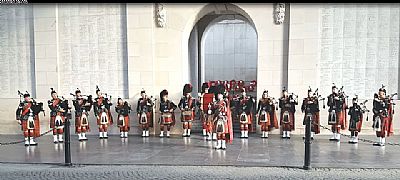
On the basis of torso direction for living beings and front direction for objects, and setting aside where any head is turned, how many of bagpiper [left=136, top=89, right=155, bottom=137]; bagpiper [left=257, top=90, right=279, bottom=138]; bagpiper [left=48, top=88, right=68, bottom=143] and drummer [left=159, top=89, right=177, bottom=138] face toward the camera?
4

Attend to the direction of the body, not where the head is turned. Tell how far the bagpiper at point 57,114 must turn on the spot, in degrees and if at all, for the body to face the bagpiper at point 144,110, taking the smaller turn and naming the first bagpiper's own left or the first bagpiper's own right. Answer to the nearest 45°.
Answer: approximately 90° to the first bagpiper's own left

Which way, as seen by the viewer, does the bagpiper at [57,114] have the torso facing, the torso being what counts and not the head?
toward the camera

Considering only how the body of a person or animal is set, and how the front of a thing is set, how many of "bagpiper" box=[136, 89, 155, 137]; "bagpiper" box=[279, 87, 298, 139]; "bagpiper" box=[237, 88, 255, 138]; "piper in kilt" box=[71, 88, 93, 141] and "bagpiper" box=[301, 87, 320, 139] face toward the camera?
5

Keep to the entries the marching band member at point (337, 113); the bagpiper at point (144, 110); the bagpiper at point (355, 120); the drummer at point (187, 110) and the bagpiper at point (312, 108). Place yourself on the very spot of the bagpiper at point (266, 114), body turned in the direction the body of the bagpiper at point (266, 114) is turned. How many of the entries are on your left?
3

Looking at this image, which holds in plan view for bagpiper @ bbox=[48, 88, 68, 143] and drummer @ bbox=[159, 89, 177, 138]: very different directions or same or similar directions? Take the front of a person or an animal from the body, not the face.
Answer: same or similar directions

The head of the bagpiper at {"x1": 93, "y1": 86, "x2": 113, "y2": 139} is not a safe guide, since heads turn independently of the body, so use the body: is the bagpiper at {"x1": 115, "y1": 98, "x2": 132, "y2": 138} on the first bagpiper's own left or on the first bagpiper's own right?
on the first bagpiper's own left

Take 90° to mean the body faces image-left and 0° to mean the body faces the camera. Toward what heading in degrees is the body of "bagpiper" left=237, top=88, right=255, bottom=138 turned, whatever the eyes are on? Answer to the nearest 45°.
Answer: approximately 0°

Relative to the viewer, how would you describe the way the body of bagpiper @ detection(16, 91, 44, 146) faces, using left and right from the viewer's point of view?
facing the viewer and to the right of the viewer

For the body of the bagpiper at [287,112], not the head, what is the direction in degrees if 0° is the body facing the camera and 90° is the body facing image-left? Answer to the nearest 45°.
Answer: approximately 0°

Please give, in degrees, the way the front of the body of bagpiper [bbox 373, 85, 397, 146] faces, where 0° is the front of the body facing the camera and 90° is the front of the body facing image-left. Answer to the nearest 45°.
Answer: approximately 45°

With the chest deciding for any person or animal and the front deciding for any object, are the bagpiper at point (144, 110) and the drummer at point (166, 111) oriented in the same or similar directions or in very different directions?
same or similar directions

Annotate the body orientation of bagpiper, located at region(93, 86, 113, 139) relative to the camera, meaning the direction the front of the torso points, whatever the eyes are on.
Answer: toward the camera

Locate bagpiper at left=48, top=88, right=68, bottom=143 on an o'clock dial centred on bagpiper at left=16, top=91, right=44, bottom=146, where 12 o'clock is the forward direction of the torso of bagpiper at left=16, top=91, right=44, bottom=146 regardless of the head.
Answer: bagpiper at left=48, top=88, right=68, bottom=143 is roughly at 10 o'clock from bagpiper at left=16, top=91, right=44, bottom=146.

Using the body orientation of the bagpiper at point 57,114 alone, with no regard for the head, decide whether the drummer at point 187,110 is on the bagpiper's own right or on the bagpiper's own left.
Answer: on the bagpiper's own left

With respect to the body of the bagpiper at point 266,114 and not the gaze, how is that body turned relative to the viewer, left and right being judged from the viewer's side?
facing the viewer

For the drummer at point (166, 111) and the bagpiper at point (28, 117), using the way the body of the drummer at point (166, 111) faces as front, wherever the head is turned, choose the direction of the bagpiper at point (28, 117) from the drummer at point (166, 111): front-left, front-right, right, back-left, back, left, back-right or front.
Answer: right
